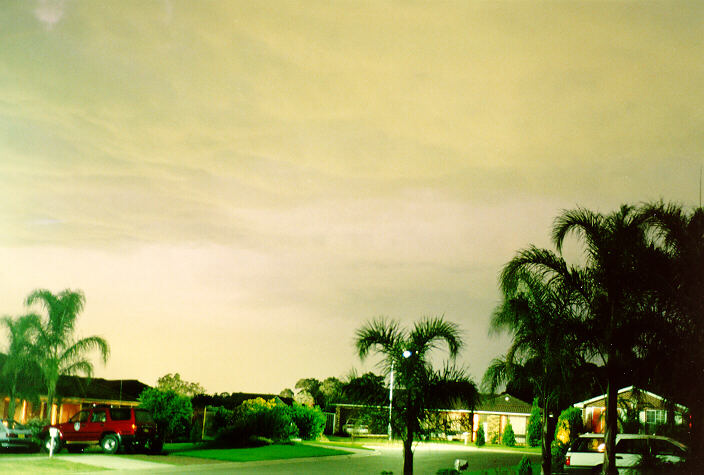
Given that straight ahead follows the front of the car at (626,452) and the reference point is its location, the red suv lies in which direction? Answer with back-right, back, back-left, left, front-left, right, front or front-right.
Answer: back-left

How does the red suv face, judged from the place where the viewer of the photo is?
facing away from the viewer and to the left of the viewer

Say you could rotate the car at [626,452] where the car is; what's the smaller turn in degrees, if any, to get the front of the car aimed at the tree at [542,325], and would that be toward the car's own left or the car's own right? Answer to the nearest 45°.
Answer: approximately 180°

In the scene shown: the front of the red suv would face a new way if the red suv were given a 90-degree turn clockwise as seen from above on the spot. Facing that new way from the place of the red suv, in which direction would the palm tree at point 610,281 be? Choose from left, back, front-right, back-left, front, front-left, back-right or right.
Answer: right
